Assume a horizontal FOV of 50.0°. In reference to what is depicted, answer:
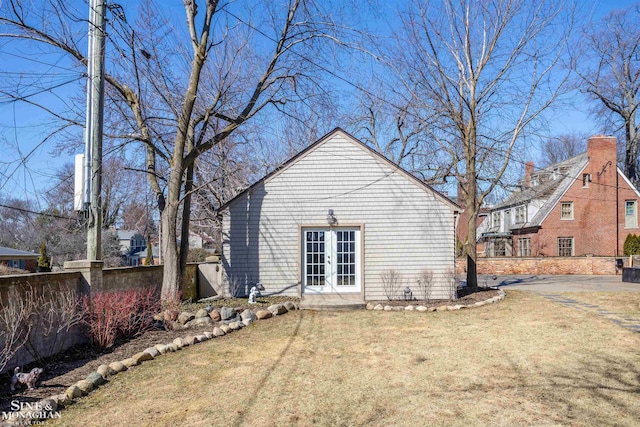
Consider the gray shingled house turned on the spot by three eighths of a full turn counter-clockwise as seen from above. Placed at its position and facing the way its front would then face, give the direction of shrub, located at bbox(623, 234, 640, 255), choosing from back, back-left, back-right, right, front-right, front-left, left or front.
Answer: front

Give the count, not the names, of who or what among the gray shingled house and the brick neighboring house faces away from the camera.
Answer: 0

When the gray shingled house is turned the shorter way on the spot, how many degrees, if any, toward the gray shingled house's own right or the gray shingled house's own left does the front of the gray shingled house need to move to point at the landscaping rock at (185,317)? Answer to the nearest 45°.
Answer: approximately 45° to the gray shingled house's own right

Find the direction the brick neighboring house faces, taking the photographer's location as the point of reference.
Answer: facing the viewer and to the left of the viewer

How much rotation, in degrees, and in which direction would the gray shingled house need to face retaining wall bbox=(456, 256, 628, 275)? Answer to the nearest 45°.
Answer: approximately 135° to its left

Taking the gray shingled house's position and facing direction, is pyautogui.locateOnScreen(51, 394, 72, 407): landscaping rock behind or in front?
in front

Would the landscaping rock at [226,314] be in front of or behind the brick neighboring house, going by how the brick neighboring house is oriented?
in front

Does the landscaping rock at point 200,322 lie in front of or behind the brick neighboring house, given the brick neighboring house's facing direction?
in front

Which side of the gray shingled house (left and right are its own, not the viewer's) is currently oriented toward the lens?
front
